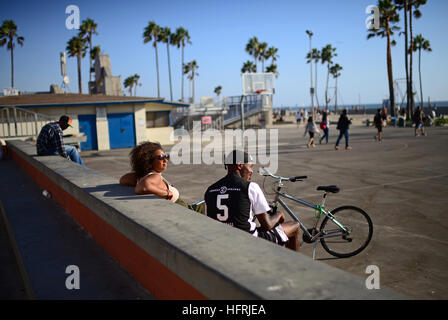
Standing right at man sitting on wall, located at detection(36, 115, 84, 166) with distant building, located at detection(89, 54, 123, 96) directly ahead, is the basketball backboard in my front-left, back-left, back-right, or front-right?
front-right

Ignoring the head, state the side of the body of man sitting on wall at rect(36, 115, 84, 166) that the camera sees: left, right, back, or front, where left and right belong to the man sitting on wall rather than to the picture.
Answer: right

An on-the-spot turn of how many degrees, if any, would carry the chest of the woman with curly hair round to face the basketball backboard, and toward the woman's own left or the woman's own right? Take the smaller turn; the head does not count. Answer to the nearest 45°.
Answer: approximately 90° to the woman's own left

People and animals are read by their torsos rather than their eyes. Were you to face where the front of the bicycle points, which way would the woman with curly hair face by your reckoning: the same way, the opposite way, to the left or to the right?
the opposite way

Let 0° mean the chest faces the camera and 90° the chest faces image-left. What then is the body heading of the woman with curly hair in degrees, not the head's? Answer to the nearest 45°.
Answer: approximately 270°

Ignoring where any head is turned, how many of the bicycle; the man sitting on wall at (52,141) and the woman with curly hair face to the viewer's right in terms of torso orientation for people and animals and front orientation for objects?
2

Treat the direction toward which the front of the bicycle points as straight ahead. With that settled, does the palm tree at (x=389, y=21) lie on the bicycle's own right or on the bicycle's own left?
on the bicycle's own right

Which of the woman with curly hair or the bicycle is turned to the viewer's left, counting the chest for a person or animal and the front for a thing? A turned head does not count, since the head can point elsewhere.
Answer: the bicycle

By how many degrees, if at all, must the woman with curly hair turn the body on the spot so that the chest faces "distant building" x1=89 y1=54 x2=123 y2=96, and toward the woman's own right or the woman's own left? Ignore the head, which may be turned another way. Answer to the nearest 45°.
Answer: approximately 90° to the woman's own left

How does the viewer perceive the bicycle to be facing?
facing to the left of the viewer

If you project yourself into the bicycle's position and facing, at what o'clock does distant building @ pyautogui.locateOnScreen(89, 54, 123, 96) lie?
The distant building is roughly at 2 o'clock from the bicycle.
